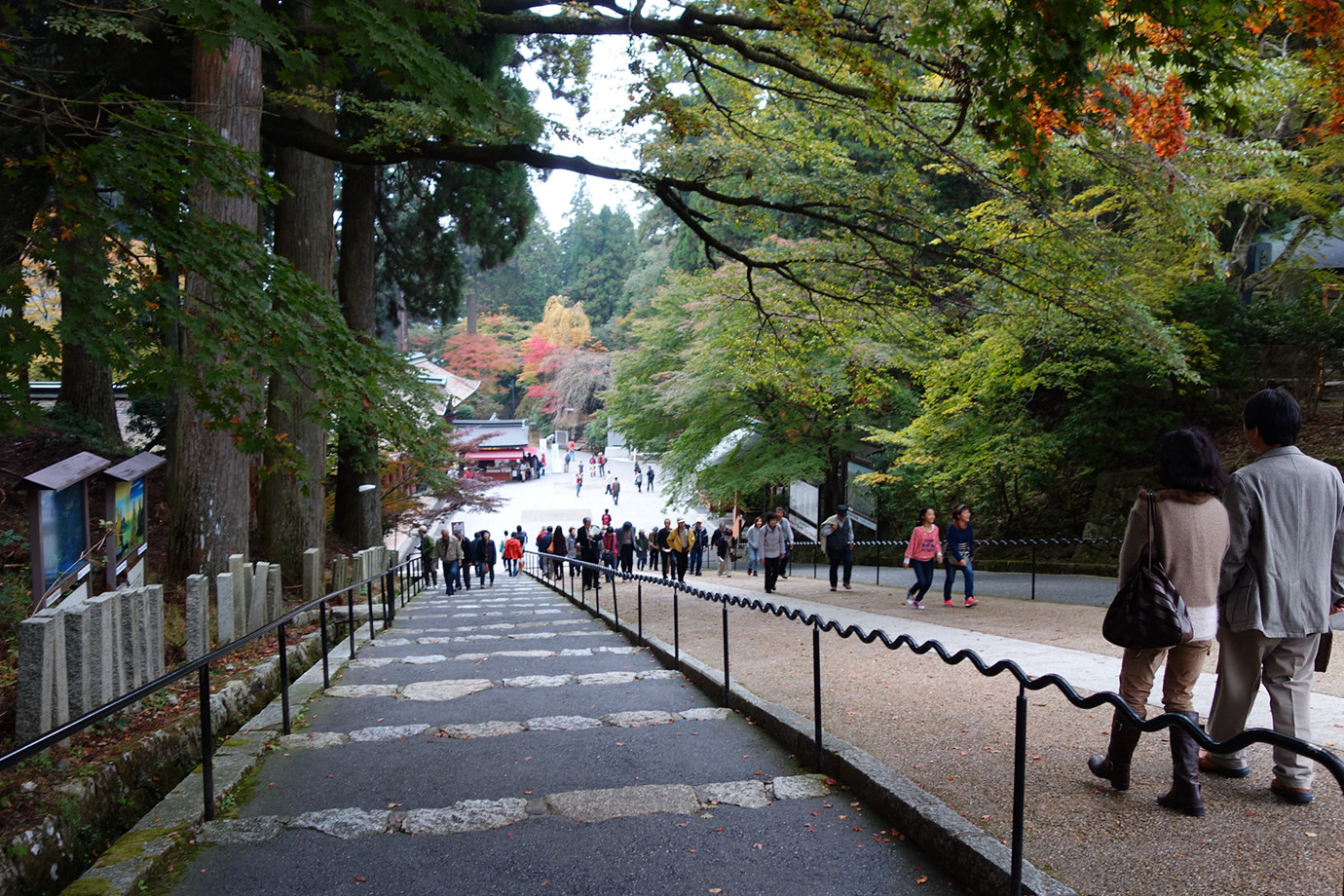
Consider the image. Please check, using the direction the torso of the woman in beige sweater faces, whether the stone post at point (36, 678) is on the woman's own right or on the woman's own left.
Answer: on the woman's own left

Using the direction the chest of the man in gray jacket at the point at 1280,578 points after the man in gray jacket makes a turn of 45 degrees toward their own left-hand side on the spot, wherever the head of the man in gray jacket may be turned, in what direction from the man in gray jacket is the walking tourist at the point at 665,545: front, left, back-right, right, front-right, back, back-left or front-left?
front-right

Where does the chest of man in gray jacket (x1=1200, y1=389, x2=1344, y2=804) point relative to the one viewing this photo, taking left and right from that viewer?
facing away from the viewer and to the left of the viewer

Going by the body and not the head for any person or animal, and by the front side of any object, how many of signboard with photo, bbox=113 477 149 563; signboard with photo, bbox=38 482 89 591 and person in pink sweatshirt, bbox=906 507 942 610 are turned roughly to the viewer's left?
0

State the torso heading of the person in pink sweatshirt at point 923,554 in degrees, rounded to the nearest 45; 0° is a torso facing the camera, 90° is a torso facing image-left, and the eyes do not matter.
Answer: approximately 315°

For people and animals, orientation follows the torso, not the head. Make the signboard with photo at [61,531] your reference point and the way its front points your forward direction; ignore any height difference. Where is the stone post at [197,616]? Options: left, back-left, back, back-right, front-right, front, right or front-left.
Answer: front

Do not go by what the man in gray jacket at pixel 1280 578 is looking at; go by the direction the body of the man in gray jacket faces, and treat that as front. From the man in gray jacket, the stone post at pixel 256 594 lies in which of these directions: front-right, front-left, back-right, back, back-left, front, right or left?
front-left

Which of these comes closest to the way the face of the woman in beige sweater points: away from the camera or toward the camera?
away from the camera

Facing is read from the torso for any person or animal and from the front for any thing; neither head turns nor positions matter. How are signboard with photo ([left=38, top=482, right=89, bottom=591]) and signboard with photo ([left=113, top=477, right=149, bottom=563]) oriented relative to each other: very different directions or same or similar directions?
same or similar directions

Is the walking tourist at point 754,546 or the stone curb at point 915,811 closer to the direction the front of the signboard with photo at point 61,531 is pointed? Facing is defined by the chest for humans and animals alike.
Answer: the stone curb

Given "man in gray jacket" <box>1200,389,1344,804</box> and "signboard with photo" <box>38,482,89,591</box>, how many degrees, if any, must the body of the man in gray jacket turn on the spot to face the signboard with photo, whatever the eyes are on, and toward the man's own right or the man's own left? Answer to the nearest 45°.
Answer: approximately 45° to the man's own left

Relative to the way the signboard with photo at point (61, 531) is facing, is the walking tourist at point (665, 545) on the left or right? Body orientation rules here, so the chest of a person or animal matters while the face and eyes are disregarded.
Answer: on its left

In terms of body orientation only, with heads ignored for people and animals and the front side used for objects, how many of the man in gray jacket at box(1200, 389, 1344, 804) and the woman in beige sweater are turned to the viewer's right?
0

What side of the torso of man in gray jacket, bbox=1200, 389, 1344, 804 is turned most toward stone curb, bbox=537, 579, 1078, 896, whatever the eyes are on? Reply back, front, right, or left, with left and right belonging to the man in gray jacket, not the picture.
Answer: left

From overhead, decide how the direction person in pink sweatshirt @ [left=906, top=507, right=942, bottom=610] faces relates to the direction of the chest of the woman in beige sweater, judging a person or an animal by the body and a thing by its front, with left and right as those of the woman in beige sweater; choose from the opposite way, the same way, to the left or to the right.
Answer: the opposite way

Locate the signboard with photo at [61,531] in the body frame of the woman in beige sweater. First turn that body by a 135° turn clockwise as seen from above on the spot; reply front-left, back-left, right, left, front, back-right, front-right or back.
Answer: back

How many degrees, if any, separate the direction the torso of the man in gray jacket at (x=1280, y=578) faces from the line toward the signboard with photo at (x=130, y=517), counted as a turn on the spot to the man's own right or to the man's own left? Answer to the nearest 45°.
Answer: approximately 45° to the man's own left

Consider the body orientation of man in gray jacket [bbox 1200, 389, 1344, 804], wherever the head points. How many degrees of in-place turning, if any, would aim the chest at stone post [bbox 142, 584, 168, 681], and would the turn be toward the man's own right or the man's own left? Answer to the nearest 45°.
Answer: approximately 45° to the man's own left

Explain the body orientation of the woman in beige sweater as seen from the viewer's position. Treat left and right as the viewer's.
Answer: facing away from the viewer and to the left of the viewer
